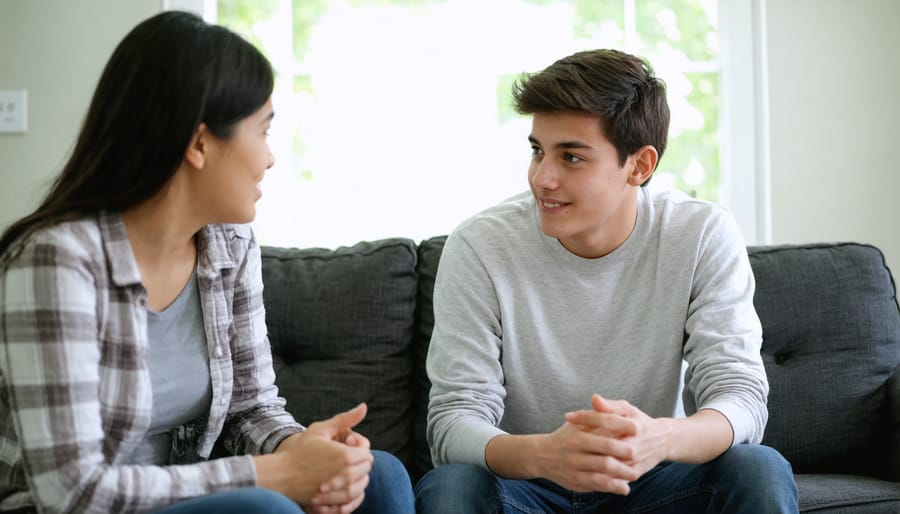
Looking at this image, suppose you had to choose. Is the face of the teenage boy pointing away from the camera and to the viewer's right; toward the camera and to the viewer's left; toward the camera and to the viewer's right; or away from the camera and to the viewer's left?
toward the camera and to the viewer's left

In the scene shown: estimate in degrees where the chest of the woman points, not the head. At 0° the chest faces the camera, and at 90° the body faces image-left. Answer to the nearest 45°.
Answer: approximately 315°

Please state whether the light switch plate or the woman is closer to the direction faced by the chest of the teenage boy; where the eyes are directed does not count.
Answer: the woman

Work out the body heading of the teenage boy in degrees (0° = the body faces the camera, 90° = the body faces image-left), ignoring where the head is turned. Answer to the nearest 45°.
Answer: approximately 0°

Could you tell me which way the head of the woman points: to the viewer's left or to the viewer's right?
to the viewer's right

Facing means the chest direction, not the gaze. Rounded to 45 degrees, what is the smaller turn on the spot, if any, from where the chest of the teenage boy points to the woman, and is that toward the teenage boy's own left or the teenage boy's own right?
approximately 45° to the teenage boy's own right
